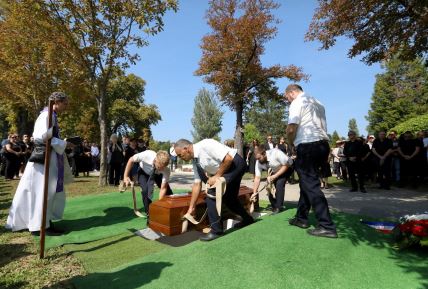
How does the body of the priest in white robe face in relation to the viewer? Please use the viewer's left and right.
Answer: facing to the right of the viewer

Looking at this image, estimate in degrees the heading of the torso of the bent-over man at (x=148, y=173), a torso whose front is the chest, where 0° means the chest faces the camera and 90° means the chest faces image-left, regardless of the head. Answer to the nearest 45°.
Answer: approximately 315°

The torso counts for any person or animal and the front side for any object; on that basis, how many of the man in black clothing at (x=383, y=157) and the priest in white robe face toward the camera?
1

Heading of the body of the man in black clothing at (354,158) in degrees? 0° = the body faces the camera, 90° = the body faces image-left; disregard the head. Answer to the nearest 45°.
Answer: approximately 0°

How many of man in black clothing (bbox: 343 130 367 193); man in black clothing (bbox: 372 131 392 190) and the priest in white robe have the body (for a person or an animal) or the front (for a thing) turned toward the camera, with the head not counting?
2

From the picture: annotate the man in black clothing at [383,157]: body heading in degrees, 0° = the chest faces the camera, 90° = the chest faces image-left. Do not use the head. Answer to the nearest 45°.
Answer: approximately 0°

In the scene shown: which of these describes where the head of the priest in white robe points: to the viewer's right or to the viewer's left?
to the viewer's right

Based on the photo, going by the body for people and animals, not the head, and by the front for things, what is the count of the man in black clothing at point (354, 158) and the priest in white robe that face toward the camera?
1
